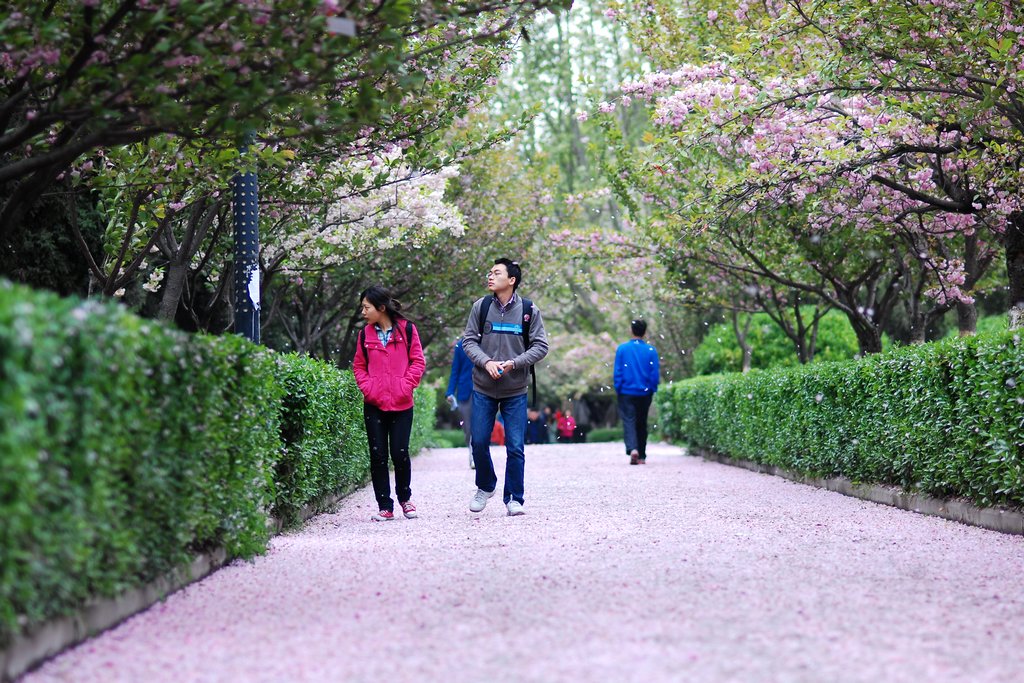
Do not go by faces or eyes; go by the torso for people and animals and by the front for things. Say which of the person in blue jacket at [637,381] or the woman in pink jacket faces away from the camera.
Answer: the person in blue jacket

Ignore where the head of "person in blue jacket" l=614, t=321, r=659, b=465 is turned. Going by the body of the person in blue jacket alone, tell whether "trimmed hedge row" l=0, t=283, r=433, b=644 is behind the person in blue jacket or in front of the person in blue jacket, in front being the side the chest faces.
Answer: behind

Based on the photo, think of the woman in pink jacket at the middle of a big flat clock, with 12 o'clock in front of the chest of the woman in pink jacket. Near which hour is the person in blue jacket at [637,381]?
The person in blue jacket is roughly at 7 o'clock from the woman in pink jacket.

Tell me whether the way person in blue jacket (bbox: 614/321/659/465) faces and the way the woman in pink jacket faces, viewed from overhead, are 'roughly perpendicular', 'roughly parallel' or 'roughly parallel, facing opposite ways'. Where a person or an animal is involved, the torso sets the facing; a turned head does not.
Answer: roughly parallel, facing opposite ways

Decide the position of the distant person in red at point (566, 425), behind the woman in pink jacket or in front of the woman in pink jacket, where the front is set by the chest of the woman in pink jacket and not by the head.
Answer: behind

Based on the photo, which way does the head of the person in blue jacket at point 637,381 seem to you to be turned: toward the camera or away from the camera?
away from the camera

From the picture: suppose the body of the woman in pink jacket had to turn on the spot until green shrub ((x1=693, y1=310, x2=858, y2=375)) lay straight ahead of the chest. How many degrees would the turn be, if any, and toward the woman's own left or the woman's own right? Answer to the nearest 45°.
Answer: approximately 135° to the woman's own left

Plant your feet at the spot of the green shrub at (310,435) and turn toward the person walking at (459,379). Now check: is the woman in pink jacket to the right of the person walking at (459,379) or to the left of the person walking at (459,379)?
right

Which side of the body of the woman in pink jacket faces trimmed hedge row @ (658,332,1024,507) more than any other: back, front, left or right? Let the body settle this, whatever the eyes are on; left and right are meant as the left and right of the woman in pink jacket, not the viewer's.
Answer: left

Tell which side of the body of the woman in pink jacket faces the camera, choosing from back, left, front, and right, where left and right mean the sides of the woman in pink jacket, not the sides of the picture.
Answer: front

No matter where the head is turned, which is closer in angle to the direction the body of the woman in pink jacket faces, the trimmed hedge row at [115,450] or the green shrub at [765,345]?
the trimmed hedge row

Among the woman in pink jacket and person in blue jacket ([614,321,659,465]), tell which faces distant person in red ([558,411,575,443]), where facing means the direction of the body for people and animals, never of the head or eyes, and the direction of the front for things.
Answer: the person in blue jacket

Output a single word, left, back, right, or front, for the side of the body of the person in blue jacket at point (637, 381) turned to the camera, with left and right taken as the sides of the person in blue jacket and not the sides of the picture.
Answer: back

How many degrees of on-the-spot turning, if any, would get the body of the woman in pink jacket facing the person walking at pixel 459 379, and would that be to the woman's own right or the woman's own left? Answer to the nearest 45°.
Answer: approximately 180°

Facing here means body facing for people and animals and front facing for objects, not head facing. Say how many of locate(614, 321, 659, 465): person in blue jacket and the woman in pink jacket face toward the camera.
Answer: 1
